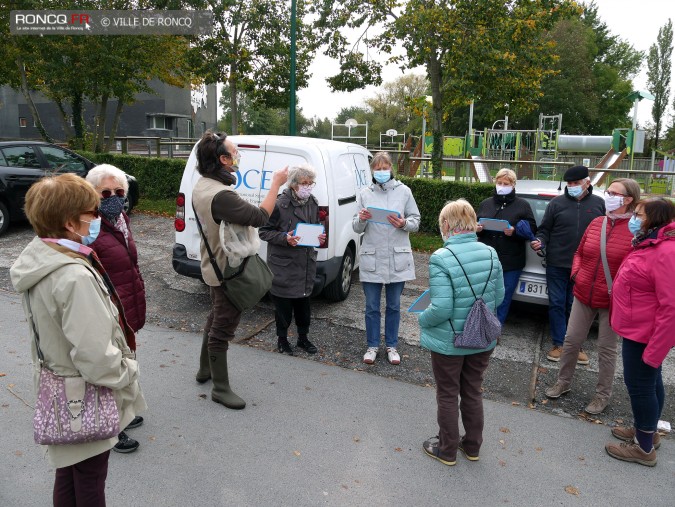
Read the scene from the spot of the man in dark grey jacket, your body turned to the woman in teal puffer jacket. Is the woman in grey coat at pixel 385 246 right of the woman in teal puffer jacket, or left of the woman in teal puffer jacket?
right

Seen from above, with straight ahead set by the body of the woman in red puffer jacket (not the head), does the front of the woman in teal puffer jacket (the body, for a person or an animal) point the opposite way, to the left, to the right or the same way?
to the right

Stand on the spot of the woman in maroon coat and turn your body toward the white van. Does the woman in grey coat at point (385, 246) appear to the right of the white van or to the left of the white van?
right

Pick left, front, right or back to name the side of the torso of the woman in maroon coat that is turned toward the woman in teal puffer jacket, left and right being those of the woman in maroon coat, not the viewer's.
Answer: front

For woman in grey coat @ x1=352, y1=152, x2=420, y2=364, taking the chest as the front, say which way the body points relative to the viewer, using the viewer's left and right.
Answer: facing the viewer

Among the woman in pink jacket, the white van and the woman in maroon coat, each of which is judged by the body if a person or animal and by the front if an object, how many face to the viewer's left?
1

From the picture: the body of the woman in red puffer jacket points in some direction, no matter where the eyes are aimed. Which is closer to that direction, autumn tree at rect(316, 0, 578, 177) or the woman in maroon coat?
the woman in maroon coat

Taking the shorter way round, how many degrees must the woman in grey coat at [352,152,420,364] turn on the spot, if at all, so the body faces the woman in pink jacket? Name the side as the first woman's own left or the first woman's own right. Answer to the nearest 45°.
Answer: approximately 45° to the first woman's own left

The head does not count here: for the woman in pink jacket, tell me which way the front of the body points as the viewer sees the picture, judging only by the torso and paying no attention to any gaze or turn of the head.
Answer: to the viewer's left

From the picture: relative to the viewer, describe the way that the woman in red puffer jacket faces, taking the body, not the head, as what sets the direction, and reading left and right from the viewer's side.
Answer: facing the viewer and to the left of the viewer

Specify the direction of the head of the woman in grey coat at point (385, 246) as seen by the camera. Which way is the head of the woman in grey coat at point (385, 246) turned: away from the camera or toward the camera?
toward the camera

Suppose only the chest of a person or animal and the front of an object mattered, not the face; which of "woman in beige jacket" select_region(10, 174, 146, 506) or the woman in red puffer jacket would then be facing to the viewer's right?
the woman in beige jacket

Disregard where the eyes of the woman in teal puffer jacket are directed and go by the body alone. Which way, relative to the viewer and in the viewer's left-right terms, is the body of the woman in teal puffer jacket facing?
facing away from the viewer and to the left of the viewer

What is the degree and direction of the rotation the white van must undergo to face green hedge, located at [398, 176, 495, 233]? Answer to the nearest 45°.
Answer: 0° — it already faces it

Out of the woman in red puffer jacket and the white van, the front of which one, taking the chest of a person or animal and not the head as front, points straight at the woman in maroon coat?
the woman in red puffer jacket

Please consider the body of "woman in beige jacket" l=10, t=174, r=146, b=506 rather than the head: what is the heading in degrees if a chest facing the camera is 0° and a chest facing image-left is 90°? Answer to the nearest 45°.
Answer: approximately 270°

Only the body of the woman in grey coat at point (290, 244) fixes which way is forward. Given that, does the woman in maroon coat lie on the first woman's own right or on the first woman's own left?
on the first woman's own right

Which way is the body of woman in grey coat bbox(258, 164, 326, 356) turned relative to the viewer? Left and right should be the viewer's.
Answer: facing the viewer and to the right of the viewer
